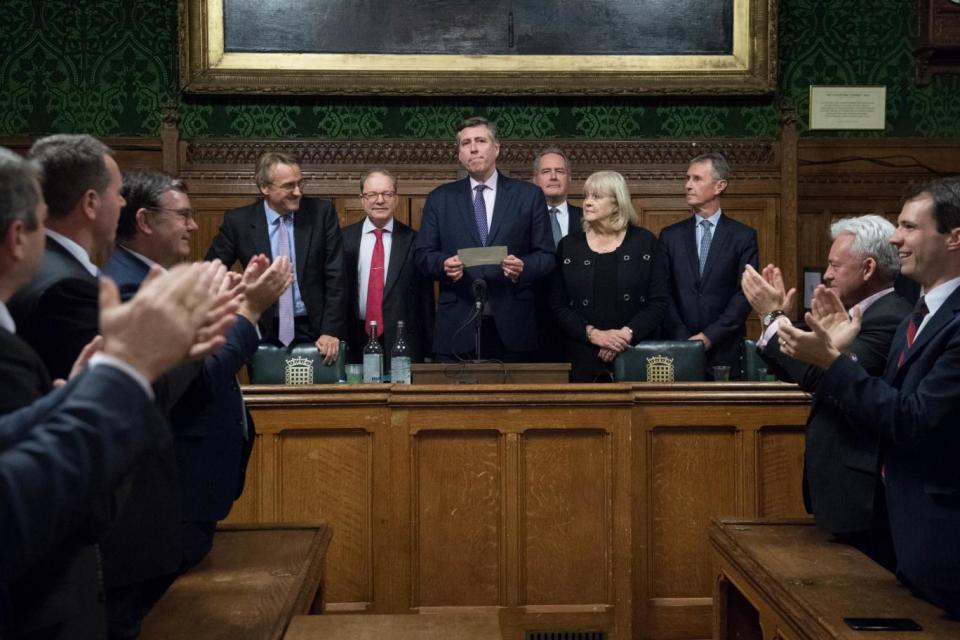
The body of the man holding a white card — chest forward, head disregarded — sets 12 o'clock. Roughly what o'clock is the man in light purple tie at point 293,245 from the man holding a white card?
The man in light purple tie is roughly at 3 o'clock from the man holding a white card.

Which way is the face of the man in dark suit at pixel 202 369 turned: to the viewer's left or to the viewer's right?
to the viewer's right

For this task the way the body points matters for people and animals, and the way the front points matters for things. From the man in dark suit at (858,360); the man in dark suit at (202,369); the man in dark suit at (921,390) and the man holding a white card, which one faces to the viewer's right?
the man in dark suit at (202,369)

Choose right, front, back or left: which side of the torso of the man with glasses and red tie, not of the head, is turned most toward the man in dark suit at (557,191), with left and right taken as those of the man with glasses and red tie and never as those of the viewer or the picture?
left

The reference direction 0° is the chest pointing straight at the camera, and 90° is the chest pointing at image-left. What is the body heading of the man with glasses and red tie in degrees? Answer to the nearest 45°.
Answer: approximately 0°

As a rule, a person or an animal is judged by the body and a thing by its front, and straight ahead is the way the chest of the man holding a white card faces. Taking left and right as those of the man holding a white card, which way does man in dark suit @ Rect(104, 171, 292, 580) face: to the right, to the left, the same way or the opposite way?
to the left

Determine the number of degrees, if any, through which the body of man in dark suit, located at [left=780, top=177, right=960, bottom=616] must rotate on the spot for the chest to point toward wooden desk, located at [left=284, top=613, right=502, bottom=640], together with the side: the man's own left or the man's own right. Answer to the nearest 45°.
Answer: approximately 45° to the man's own left

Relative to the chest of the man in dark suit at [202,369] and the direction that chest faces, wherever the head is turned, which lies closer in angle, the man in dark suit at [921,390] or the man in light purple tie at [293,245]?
the man in dark suit

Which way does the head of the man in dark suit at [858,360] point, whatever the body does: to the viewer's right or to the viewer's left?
to the viewer's left

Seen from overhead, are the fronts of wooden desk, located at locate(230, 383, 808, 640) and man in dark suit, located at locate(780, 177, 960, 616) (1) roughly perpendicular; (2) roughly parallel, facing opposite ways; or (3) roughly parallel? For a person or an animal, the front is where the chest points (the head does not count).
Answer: roughly perpendicular

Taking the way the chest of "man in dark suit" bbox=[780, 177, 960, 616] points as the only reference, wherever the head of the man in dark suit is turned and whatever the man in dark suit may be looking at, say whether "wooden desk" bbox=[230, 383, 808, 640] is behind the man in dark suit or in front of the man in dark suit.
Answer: in front

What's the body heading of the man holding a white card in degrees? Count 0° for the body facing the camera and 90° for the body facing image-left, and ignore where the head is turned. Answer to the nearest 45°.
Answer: approximately 0°
